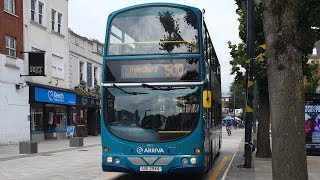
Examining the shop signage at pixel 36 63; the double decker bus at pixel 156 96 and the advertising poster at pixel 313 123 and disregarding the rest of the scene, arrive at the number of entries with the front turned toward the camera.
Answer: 3

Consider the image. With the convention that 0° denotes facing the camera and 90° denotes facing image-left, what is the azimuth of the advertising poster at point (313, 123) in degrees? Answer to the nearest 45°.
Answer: approximately 0°

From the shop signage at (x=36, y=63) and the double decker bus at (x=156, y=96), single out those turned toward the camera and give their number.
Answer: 2
